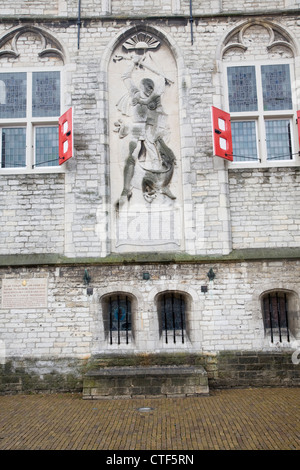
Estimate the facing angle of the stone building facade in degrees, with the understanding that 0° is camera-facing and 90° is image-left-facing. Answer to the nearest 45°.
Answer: approximately 0°
